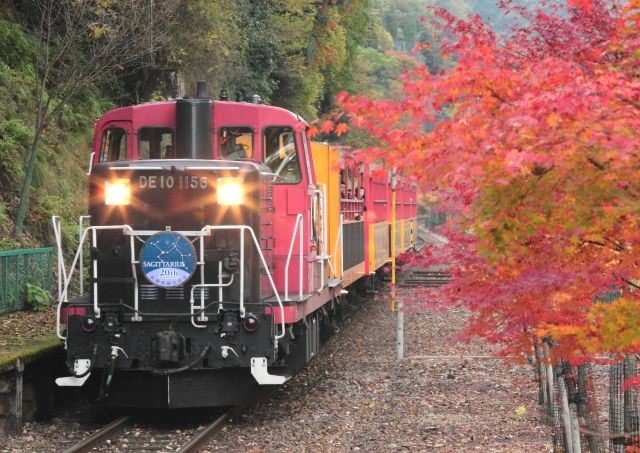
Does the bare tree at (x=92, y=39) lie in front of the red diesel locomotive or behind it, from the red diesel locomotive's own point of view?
behind

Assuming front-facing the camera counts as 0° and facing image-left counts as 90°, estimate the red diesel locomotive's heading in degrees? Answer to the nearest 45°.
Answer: approximately 0°
